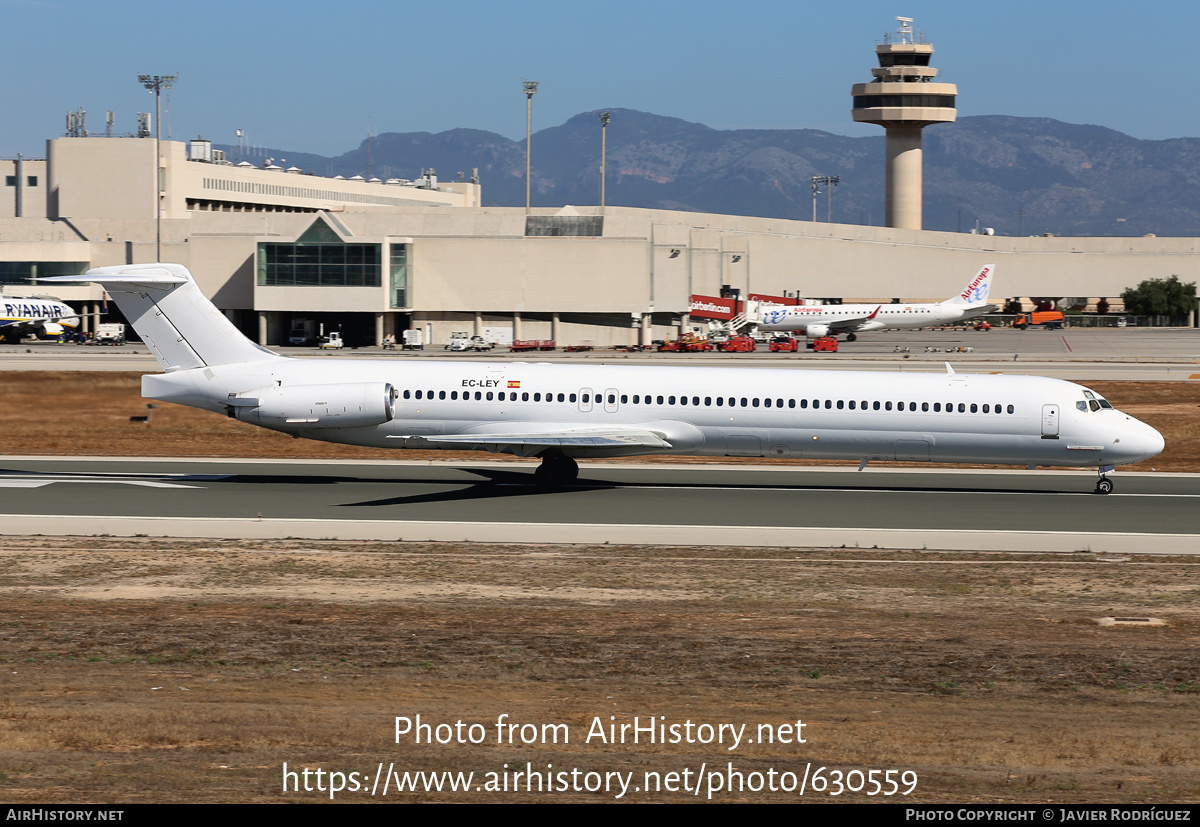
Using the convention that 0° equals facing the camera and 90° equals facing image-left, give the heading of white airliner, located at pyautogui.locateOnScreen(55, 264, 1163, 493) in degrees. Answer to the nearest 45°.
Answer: approximately 270°
